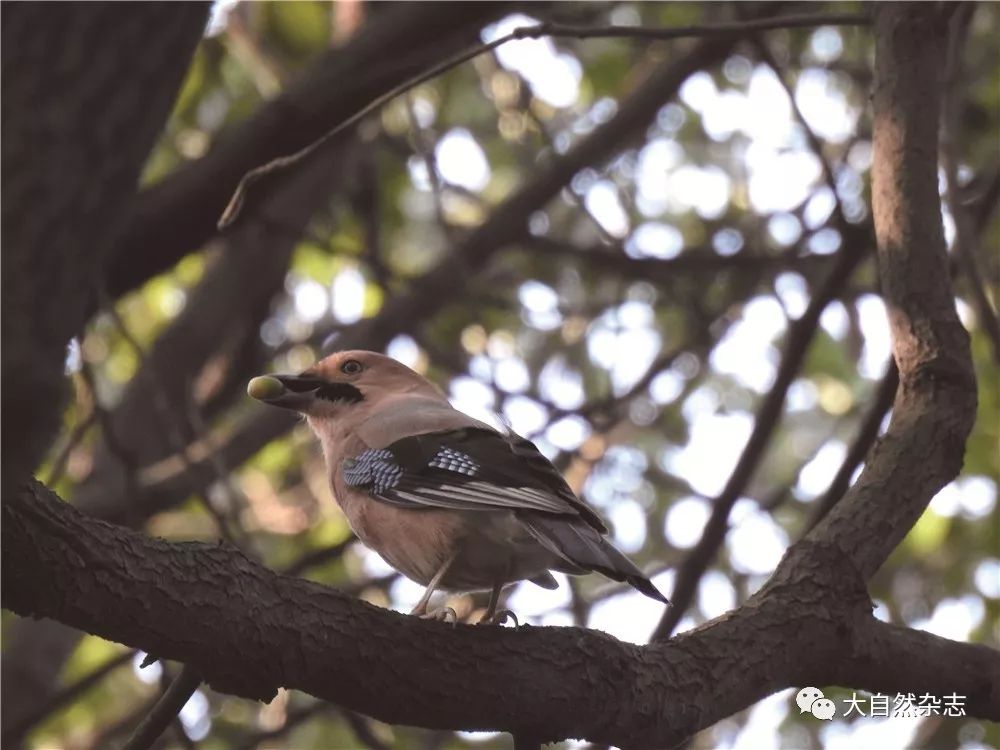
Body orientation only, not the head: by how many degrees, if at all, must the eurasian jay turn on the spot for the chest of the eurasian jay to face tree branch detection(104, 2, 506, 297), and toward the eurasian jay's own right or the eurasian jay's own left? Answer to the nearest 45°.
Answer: approximately 45° to the eurasian jay's own right

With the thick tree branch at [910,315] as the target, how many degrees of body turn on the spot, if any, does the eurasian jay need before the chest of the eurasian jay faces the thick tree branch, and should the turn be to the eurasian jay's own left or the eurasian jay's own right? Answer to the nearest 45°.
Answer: approximately 135° to the eurasian jay's own left

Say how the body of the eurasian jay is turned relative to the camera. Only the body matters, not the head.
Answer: to the viewer's left
